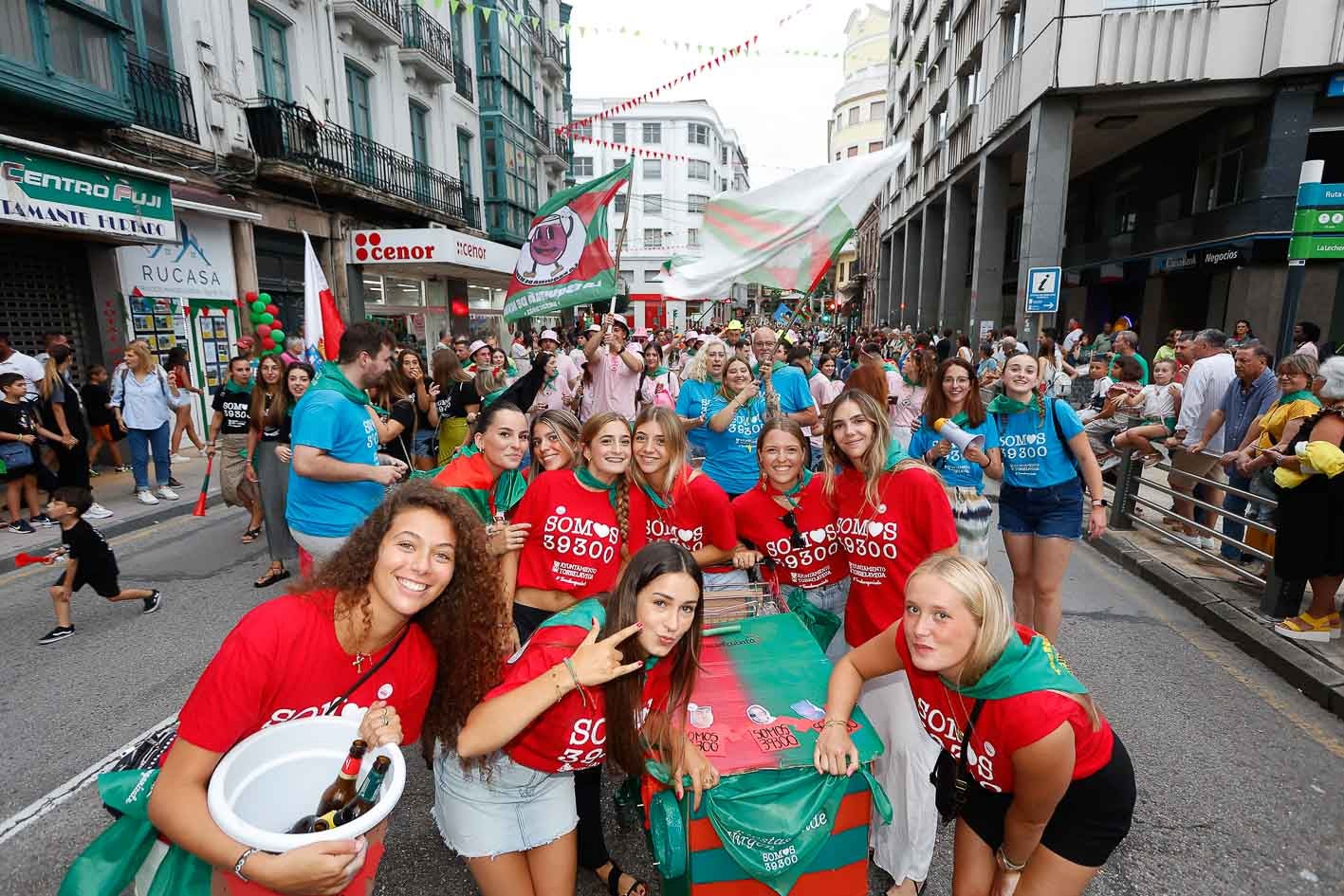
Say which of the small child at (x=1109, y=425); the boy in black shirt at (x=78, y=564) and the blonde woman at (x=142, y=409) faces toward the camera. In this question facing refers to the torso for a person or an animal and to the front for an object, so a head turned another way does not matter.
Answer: the blonde woman

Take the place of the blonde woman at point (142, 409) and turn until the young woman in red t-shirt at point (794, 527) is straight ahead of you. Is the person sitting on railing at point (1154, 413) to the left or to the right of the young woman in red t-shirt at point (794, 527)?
left

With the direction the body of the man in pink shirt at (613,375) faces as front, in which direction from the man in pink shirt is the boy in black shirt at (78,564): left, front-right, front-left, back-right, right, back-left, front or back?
front-right

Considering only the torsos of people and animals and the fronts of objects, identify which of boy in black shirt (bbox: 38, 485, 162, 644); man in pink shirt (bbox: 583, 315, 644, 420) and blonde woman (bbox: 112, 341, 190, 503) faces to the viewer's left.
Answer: the boy in black shirt

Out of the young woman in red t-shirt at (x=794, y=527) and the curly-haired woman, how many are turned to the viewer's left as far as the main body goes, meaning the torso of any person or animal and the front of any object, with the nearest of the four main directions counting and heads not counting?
0

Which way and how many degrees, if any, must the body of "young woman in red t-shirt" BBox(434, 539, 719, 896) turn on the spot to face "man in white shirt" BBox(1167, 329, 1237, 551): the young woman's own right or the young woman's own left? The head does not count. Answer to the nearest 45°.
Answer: approximately 90° to the young woman's own left

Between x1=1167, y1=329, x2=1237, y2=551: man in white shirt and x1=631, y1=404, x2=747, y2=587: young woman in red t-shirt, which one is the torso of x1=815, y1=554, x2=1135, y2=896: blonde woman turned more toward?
the young woman in red t-shirt

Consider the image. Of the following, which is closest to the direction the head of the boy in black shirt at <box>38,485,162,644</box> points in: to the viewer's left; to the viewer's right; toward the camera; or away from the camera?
to the viewer's left
